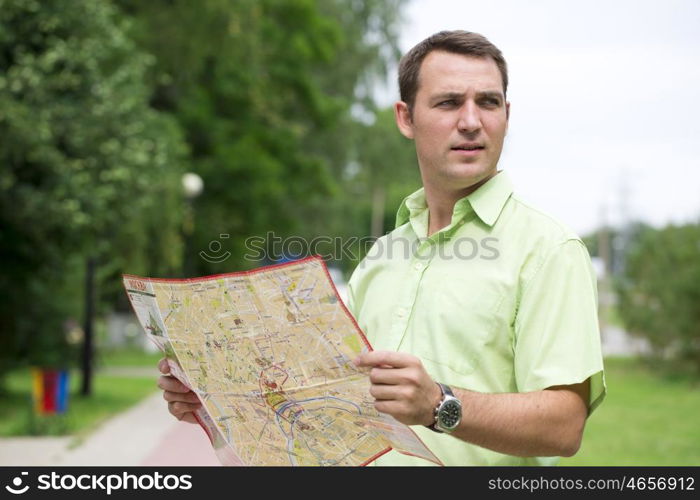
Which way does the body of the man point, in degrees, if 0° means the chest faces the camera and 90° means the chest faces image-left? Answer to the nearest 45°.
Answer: approximately 45°

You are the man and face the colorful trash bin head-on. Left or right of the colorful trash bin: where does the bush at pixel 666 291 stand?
right

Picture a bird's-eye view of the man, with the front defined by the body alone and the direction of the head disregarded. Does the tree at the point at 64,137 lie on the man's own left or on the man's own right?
on the man's own right

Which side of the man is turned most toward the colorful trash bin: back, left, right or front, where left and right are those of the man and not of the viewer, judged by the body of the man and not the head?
right

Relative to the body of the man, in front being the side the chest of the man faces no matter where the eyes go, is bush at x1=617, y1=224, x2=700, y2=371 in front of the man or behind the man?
behind
